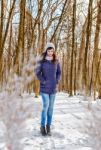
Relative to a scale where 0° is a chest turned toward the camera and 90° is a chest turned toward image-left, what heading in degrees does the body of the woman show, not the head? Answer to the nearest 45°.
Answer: approximately 0°
